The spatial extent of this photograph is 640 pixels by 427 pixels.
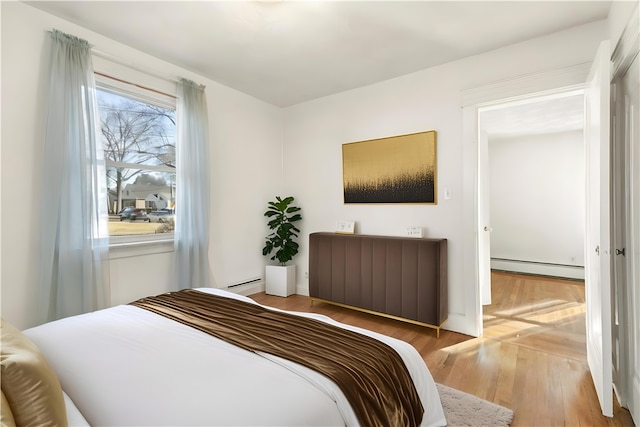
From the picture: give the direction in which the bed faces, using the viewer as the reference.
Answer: facing away from the viewer and to the right of the viewer

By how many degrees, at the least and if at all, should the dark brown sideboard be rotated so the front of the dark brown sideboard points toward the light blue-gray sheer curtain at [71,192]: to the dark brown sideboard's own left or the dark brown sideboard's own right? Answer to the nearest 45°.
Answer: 0° — it already faces it

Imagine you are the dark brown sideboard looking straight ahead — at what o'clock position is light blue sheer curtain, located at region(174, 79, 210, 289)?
The light blue sheer curtain is roughly at 1 o'clock from the dark brown sideboard.

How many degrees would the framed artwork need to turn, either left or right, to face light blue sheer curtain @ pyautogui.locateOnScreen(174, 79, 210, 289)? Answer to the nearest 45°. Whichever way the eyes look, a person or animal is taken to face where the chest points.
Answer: approximately 45° to its right

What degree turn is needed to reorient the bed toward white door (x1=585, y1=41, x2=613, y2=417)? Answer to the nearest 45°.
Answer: approximately 45° to its right

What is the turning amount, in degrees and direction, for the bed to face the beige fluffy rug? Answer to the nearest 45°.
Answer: approximately 45° to its right

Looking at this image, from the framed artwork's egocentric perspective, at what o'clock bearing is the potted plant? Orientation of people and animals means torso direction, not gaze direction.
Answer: The potted plant is roughly at 2 o'clock from the framed artwork.

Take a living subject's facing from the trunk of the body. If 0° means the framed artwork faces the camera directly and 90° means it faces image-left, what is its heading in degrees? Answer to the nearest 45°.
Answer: approximately 45°

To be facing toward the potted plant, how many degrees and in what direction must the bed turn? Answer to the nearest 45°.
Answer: approximately 45° to its left

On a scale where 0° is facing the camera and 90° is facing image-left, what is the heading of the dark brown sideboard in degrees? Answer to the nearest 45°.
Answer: approximately 45°
